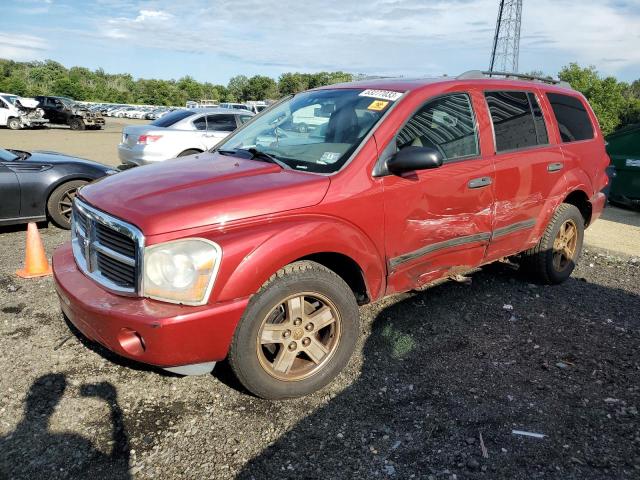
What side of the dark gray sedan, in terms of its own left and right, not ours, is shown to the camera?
right

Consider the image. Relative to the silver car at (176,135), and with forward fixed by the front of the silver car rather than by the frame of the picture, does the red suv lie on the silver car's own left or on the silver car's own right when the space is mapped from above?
on the silver car's own right

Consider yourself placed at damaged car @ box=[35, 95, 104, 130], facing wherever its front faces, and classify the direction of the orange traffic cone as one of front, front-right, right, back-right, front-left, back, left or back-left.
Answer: front-right

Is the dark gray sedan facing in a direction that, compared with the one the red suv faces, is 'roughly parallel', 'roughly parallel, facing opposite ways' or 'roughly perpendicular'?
roughly parallel, facing opposite ways

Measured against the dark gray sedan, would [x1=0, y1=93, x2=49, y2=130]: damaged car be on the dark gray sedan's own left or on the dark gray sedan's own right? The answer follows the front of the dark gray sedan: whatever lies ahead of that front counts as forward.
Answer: on the dark gray sedan's own left

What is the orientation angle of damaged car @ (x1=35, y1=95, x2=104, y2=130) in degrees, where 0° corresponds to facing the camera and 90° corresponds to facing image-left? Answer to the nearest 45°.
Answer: approximately 315°

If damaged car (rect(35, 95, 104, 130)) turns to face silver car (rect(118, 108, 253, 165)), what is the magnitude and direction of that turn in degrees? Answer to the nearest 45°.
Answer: approximately 45° to its right

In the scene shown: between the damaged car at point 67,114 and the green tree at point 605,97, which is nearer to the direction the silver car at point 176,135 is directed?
the green tree

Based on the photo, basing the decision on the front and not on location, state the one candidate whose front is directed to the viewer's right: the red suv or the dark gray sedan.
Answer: the dark gray sedan

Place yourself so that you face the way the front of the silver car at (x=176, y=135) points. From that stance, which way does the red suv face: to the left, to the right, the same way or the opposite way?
the opposite way

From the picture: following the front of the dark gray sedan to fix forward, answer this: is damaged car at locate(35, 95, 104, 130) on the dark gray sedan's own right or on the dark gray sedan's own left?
on the dark gray sedan's own left

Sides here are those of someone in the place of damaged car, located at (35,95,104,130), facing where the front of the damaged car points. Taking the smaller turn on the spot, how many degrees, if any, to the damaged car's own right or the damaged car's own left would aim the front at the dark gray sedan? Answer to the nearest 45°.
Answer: approximately 45° to the damaged car's own right

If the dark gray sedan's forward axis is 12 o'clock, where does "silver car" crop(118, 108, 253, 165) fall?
The silver car is roughly at 10 o'clock from the dark gray sedan.

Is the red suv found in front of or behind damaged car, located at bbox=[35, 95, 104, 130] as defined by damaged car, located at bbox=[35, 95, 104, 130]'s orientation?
in front

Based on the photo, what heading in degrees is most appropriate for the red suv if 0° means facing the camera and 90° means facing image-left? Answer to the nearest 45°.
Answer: approximately 45°

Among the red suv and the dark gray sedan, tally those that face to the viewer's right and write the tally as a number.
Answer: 1
